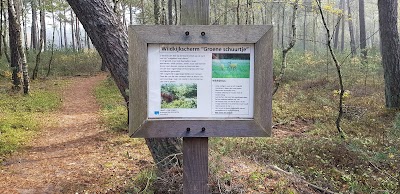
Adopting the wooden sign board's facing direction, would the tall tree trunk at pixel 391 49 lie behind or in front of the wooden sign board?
behind

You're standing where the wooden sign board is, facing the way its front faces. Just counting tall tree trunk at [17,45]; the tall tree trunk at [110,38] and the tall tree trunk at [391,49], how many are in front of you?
0

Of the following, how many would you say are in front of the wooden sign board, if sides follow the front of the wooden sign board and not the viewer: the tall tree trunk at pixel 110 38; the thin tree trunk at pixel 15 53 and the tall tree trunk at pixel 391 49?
0

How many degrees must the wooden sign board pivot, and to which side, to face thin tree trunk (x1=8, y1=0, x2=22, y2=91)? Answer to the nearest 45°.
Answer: approximately 135° to its right

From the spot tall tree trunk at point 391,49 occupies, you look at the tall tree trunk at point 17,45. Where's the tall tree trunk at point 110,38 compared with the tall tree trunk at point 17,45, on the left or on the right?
left

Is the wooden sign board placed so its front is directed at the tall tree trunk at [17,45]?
no

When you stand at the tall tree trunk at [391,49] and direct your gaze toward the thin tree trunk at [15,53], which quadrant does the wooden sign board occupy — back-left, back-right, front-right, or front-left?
front-left

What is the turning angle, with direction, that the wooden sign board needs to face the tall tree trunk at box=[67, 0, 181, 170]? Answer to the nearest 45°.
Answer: approximately 135° to its right

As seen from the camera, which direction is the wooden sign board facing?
toward the camera
